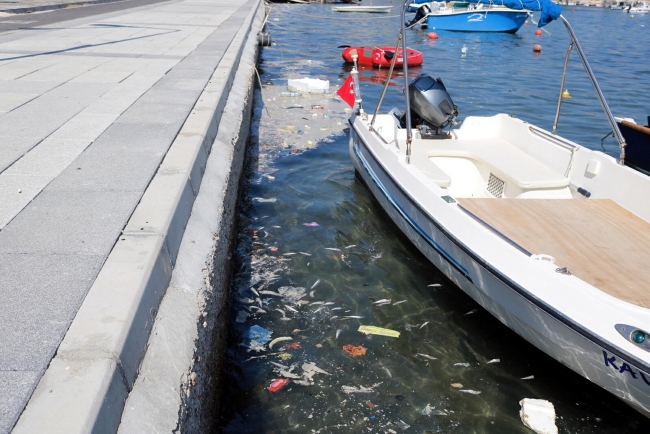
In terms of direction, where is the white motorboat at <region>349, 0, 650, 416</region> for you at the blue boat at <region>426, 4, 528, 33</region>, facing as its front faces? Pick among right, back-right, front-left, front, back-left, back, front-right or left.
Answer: right

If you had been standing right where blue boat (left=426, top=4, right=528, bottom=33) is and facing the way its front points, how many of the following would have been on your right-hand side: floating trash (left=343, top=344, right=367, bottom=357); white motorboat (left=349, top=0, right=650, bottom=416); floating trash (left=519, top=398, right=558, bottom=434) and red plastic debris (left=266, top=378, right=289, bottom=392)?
4

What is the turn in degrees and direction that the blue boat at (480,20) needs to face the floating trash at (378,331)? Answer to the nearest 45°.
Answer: approximately 90° to its right

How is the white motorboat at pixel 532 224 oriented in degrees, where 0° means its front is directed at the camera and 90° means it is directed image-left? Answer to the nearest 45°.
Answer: approximately 315°

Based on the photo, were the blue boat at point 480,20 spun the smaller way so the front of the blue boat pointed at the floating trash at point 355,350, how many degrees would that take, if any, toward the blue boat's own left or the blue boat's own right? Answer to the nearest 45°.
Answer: approximately 90° to the blue boat's own right

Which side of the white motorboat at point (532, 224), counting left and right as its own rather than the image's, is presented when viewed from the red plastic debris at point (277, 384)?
right

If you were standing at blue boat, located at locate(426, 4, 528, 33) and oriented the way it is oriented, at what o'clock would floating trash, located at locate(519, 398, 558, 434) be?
The floating trash is roughly at 3 o'clock from the blue boat.

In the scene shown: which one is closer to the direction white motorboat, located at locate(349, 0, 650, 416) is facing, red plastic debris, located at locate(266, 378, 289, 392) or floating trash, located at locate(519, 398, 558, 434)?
the floating trash

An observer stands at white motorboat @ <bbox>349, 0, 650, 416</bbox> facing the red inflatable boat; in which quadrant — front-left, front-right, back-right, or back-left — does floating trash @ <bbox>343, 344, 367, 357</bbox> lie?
back-left

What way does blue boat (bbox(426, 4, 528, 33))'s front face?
to the viewer's right

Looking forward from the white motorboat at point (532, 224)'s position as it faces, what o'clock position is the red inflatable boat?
The red inflatable boat is roughly at 7 o'clock from the white motorboat.

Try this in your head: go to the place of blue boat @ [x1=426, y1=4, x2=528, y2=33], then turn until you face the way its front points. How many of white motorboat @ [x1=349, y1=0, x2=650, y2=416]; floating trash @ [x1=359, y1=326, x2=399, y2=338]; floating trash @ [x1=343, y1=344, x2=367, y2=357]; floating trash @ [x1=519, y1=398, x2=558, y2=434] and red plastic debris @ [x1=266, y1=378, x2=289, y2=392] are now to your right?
5

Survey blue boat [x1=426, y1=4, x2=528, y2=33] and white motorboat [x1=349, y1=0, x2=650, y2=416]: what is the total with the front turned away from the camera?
0
